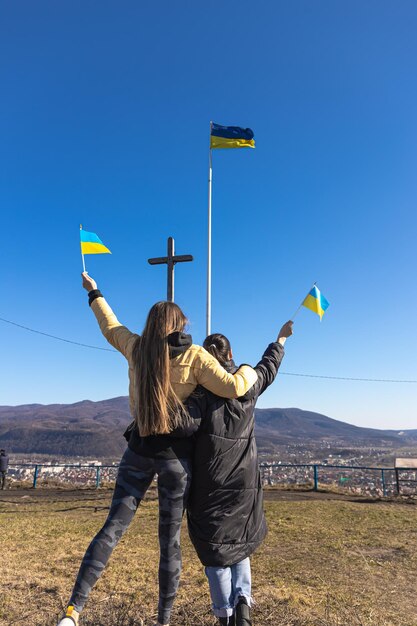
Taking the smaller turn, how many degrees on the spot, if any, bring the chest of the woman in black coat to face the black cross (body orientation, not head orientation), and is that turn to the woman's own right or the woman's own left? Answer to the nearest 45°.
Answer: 0° — they already face it

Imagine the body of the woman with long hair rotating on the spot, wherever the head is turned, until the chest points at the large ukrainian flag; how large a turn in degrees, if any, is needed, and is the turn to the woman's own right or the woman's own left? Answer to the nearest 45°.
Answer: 0° — they already face it

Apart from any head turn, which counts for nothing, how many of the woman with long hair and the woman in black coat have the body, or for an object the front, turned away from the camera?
2

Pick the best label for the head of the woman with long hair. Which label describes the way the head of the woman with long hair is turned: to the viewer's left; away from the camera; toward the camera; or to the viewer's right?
away from the camera

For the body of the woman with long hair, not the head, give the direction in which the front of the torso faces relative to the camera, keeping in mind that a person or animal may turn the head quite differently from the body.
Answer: away from the camera

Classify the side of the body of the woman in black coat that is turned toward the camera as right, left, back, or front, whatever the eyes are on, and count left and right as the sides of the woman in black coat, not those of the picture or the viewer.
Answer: back
